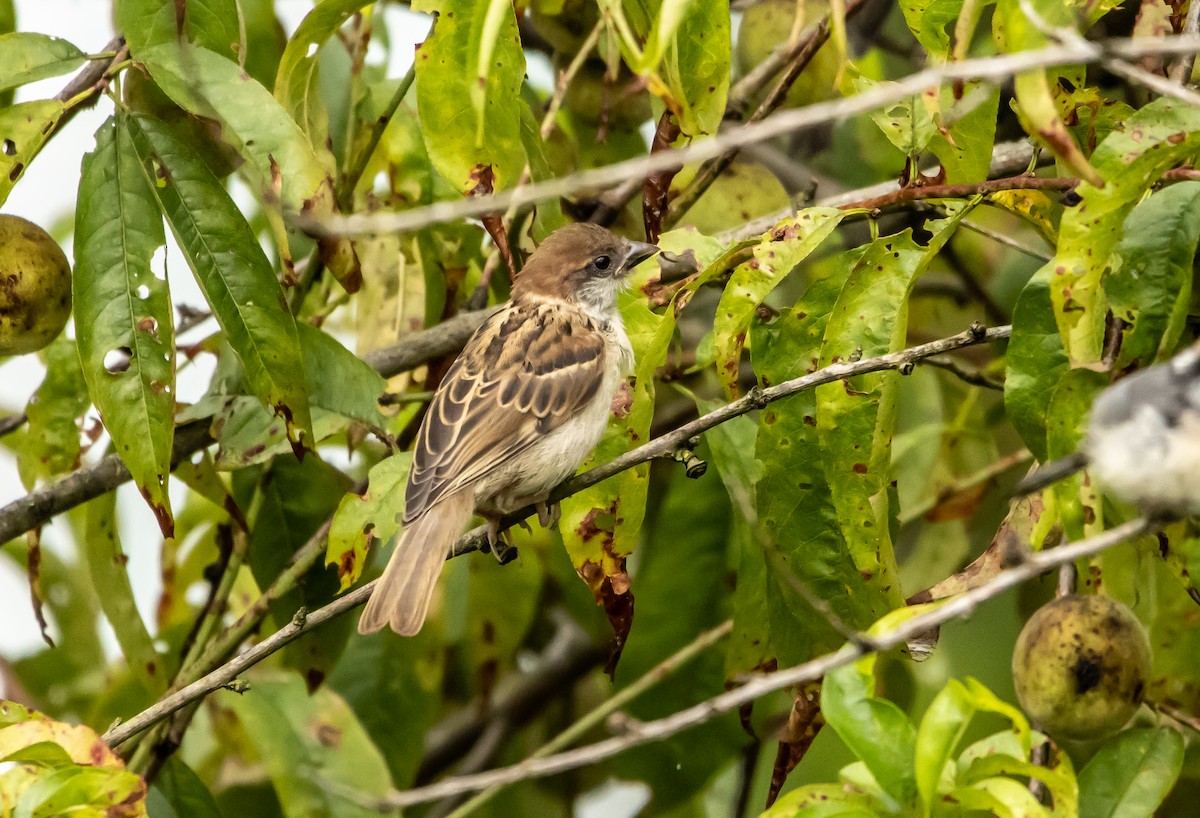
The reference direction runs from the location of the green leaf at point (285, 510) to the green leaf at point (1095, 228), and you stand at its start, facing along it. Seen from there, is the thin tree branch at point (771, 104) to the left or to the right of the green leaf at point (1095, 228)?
left

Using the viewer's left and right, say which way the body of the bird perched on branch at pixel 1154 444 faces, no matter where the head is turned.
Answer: facing to the right of the viewer

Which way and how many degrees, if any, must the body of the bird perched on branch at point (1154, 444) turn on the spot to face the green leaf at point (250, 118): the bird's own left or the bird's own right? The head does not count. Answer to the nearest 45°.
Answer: approximately 135° to the bird's own left

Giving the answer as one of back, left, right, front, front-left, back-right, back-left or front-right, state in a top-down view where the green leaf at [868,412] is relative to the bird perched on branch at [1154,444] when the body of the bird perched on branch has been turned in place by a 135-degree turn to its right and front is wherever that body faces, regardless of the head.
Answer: right

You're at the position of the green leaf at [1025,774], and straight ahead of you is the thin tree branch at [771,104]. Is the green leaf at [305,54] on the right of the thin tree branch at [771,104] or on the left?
left

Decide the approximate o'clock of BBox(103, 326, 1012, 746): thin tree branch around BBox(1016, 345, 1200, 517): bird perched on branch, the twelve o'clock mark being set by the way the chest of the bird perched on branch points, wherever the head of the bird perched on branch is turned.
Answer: The thin tree branch is roughly at 7 o'clock from the bird perched on branch.

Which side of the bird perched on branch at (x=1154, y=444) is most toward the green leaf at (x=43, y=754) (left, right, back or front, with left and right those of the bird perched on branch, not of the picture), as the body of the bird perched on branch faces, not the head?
back

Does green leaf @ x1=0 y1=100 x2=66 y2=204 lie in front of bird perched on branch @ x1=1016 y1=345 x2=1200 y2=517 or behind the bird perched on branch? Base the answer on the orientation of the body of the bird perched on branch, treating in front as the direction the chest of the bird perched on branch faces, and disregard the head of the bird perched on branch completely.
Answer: behind
